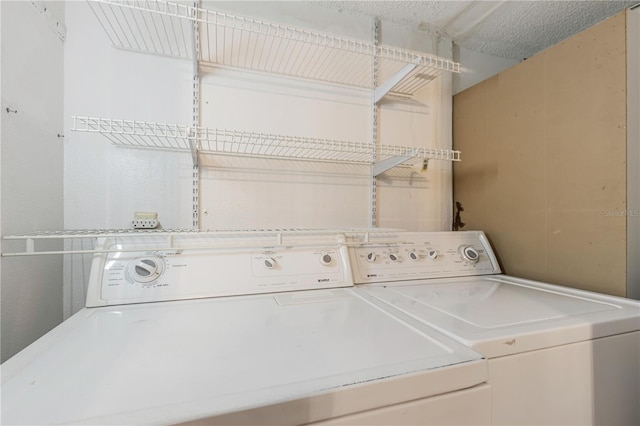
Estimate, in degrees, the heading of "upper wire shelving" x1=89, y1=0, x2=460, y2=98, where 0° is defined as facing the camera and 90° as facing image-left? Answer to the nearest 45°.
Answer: approximately 0°

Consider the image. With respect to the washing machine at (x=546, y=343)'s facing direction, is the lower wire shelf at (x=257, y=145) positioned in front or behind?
behind

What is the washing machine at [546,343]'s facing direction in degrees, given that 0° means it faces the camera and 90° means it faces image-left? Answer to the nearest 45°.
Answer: approximately 315°

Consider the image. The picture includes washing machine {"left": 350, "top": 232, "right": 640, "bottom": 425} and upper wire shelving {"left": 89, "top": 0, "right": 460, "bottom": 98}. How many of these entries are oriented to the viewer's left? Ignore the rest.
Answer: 0
